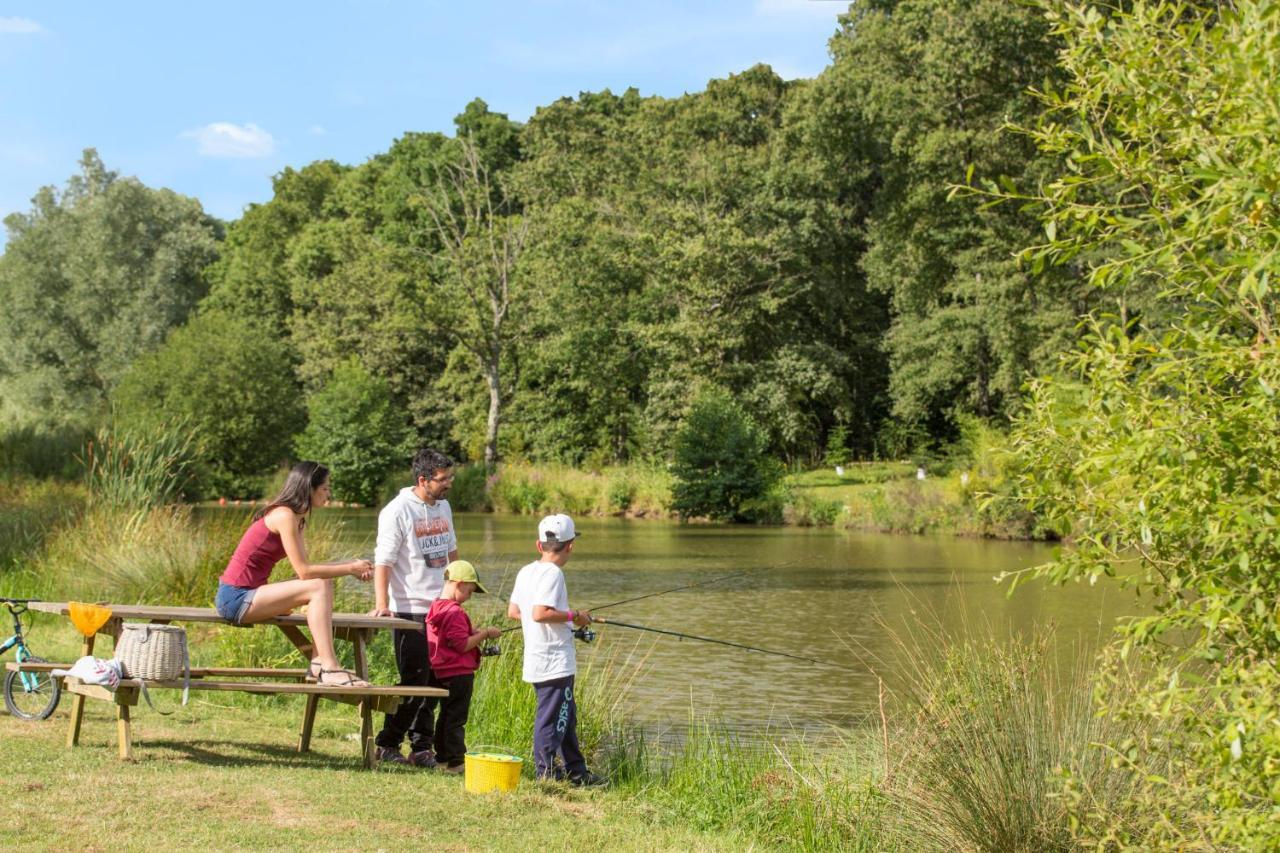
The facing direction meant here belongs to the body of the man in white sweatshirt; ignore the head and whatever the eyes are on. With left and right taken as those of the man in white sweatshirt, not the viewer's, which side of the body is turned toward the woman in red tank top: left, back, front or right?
right

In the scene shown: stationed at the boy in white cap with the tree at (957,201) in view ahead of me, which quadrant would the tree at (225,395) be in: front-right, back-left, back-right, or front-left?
front-left

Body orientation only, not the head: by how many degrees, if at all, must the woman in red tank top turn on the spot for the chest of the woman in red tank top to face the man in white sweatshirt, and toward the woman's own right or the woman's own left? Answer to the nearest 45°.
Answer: approximately 45° to the woman's own left

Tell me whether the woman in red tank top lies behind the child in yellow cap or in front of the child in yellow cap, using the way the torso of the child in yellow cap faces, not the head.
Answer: behind

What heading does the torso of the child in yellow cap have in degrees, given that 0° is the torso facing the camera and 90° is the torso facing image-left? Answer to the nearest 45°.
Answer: approximately 270°

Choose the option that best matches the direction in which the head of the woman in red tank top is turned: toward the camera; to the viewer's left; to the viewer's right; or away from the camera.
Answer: to the viewer's right

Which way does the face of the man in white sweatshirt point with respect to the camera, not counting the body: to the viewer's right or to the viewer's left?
to the viewer's right

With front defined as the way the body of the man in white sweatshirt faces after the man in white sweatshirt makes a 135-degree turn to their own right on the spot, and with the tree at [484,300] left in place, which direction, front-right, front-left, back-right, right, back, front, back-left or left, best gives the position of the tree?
right

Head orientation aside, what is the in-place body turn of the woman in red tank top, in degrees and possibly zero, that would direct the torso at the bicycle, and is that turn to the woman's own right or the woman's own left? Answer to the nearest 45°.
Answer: approximately 135° to the woman's own left

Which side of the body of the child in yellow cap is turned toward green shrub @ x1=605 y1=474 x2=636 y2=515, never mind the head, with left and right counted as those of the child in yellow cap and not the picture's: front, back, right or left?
left

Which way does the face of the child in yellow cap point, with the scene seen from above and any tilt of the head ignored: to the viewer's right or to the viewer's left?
to the viewer's right

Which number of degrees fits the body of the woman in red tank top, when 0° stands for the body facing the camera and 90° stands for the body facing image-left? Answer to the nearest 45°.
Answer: approximately 270°
